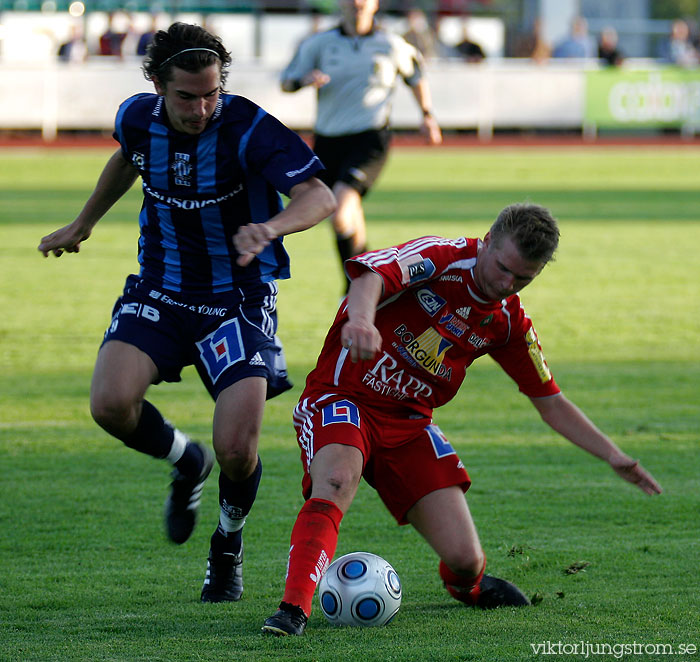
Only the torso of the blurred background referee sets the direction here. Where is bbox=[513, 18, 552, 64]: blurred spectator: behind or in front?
behind

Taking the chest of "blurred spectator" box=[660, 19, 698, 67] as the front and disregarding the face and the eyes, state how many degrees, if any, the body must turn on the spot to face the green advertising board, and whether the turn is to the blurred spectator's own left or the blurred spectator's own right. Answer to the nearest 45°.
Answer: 0° — they already face it

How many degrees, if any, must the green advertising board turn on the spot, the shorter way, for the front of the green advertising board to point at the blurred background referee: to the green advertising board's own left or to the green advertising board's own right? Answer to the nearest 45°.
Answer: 0° — it already faces them

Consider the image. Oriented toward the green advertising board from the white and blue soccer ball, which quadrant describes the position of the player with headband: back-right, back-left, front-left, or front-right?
front-left

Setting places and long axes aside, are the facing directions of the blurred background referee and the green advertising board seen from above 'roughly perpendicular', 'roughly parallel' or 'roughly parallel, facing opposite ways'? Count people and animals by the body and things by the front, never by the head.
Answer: roughly parallel

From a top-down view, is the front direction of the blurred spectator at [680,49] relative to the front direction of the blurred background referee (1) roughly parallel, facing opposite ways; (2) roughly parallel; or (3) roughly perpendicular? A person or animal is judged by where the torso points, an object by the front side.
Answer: roughly parallel

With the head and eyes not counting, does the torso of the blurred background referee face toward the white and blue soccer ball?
yes

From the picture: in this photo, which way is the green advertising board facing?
toward the camera

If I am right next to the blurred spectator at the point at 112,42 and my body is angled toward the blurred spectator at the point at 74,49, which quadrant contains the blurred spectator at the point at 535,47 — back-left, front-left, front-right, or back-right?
back-left

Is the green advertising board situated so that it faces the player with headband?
yes

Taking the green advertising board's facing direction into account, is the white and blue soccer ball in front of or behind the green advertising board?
in front

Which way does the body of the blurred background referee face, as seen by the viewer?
toward the camera

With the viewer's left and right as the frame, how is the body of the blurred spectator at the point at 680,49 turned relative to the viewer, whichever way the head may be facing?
facing the viewer

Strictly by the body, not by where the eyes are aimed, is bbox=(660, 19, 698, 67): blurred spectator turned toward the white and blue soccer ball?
yes

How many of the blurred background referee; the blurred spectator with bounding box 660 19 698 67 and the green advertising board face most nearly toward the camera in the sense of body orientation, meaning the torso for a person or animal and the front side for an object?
3
